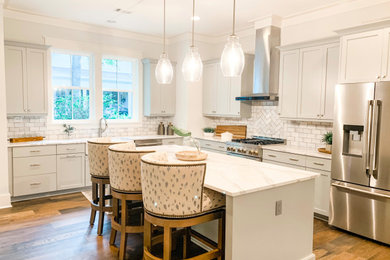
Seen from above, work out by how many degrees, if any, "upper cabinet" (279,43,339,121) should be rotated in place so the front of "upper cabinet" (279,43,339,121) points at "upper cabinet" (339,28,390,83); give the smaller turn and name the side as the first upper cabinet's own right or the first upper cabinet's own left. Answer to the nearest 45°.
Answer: approximately 90° to the first upper cabinet's own left

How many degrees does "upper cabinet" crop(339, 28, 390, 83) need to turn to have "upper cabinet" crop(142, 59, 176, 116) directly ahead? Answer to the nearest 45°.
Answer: approximately 45° to its right

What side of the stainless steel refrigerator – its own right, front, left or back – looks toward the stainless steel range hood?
right

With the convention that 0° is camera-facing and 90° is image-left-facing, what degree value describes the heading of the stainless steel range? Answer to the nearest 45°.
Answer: approximately 45°

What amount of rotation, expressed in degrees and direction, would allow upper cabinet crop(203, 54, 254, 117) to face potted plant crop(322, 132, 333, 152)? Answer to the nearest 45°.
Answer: approximately 90° to its left

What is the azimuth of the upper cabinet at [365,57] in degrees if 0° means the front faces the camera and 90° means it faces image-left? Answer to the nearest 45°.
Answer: approximately 45°

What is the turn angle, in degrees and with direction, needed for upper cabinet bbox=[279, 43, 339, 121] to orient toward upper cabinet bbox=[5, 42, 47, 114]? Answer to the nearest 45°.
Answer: approximately 45° to its right

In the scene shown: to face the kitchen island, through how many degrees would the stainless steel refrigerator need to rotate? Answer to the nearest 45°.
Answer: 0° — it already faces it

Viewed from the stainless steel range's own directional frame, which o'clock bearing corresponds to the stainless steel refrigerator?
The stainless steel refrigerator is roughly at 9 o'clock from the stainless steel range.

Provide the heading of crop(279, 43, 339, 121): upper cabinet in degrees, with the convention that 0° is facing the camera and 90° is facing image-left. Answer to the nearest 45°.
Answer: approximately 45°

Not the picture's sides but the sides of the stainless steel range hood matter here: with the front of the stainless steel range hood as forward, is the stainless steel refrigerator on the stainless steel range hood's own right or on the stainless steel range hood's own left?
on the stainless steel range hood's own left

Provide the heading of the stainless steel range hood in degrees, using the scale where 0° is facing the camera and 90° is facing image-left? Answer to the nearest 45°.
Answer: approximately 45°
